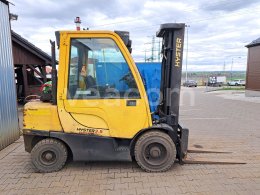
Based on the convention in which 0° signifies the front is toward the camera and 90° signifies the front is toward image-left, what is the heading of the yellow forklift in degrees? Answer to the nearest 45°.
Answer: approximately 270°
